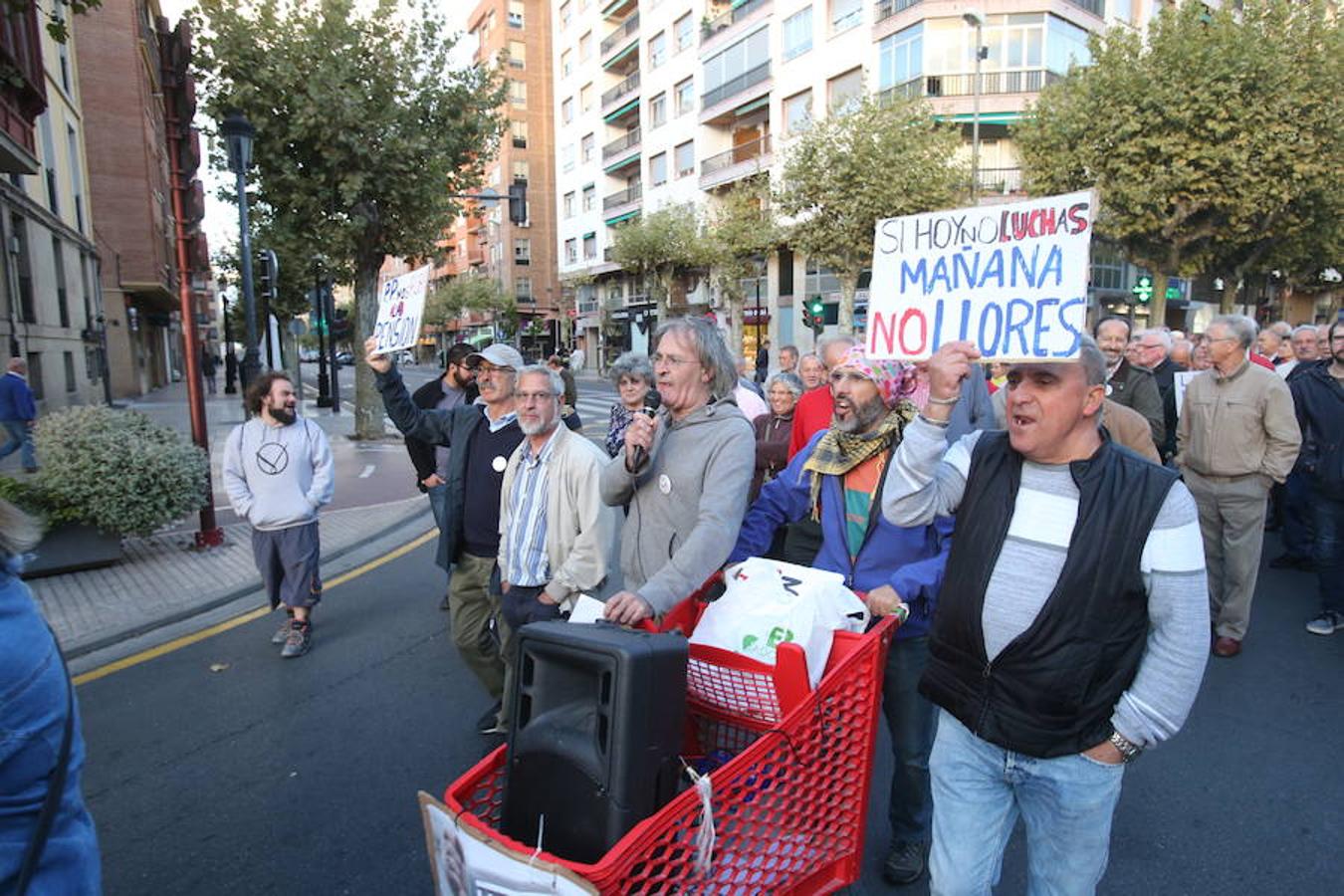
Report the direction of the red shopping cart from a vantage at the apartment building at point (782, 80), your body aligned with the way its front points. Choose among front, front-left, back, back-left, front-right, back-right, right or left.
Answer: front-left

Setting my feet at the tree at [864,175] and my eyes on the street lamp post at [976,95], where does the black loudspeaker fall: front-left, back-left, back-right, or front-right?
back-right

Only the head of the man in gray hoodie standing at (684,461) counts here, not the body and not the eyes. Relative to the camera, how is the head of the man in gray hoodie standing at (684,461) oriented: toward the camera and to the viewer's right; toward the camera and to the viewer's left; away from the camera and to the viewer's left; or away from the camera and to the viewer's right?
toward the camera and to the viewer's left

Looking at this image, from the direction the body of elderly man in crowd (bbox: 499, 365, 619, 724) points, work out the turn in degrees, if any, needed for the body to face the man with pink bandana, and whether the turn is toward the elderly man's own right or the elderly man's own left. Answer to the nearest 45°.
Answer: approximately 90° to the elderly man's own left

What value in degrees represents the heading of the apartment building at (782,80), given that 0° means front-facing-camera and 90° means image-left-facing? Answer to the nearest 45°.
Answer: approximately 45°

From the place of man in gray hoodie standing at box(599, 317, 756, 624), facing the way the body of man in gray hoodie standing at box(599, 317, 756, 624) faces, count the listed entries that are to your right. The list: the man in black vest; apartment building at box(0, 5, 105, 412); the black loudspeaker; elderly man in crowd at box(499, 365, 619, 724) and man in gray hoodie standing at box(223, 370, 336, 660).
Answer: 3

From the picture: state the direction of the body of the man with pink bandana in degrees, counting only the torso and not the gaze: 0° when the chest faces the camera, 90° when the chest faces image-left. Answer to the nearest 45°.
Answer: approximately 45°

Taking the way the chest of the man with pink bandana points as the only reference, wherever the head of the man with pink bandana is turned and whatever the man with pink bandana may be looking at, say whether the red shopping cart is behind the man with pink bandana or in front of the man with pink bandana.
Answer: in front

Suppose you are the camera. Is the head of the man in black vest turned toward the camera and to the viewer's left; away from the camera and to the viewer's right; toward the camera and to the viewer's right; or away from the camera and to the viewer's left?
toward the camera and to the viewer's left

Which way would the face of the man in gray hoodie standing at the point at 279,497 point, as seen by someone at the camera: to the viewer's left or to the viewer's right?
to the viewer's right

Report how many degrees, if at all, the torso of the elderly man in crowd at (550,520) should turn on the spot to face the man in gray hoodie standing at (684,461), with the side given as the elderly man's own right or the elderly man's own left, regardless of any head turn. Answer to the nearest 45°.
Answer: approximately 90° to the elderly man's own left

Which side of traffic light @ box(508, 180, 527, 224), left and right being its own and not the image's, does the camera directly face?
back
